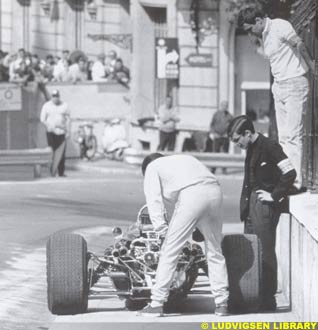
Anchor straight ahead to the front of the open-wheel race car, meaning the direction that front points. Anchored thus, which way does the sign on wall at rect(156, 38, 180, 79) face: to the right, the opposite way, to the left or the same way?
the opposite way

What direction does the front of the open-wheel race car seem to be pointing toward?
away from the camera

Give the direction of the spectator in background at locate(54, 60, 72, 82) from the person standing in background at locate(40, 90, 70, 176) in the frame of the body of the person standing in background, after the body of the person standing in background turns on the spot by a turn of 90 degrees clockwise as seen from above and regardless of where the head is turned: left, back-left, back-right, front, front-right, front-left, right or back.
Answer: right

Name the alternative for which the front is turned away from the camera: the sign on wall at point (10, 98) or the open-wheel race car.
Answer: the open-wheel race car

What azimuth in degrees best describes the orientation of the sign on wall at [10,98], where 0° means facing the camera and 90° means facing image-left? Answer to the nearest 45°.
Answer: approximately 0°

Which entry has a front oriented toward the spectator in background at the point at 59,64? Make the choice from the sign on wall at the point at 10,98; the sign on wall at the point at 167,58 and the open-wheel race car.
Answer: the open-wheel race car

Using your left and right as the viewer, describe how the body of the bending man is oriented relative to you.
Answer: facing away from the viewer and to the left of the viewer

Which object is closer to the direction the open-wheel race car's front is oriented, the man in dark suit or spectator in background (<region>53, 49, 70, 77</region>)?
the spectator in background

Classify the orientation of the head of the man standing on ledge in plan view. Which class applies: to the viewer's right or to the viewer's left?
to the viewer's left

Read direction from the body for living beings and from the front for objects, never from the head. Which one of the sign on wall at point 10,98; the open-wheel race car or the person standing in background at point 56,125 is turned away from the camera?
the open-wheel race car
